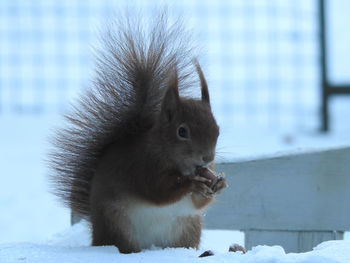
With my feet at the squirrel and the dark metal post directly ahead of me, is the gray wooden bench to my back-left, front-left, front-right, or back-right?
front-right

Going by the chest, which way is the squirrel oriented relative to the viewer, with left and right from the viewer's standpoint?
facing the viewer and to the right of the viewer

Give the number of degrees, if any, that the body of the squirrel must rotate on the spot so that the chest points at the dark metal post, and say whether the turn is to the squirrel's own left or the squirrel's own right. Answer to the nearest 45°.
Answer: approximately 90° to the squirrel's own left

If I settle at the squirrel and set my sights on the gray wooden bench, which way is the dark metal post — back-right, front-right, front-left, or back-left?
front-left

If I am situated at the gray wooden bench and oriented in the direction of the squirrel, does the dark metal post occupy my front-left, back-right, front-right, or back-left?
back-right
